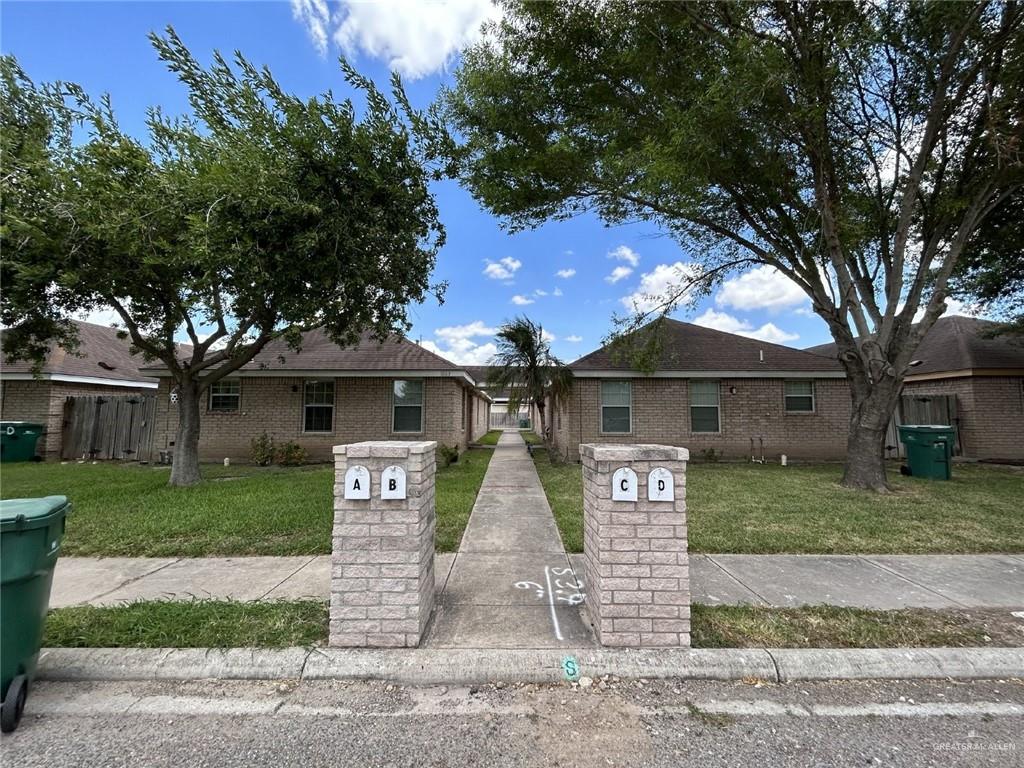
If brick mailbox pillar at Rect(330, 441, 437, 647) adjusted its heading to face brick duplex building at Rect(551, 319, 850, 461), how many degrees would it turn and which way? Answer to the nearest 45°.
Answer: approximately 135° to its left

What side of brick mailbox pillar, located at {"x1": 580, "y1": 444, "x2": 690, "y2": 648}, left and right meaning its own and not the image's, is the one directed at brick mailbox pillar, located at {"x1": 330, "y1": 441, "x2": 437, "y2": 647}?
right

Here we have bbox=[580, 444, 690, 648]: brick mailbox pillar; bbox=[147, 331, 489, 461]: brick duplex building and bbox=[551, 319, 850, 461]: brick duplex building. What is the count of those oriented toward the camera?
3

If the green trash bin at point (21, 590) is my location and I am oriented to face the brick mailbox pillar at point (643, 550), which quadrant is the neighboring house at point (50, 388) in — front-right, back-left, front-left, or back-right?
back-left

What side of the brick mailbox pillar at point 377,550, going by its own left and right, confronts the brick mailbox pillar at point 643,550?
left

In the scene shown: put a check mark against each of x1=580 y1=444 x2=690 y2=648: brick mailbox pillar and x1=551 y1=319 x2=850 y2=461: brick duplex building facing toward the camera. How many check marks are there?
2

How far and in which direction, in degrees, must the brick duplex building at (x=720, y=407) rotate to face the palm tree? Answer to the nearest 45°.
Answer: approximately 45° to its right

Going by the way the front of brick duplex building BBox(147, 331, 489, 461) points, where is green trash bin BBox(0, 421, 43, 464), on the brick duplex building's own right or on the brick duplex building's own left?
on the brick duplex building's own right

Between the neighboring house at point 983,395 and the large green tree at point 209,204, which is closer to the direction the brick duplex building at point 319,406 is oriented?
the large green tree

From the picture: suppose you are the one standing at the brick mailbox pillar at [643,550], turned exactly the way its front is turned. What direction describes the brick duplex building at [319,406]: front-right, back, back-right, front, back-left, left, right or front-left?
back-right

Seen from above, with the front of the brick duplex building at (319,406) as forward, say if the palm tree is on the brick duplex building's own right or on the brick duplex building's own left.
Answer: on the brick duplex building's own left

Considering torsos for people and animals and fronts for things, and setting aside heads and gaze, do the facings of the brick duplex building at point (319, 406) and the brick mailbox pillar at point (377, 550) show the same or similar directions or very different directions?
same or similar directions

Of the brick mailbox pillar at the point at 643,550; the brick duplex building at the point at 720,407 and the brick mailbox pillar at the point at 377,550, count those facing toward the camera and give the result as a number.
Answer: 3

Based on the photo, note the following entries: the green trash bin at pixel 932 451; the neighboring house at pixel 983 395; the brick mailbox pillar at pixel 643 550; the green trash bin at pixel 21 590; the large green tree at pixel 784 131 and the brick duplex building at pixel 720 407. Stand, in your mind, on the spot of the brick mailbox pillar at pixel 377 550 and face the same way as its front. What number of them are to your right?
1

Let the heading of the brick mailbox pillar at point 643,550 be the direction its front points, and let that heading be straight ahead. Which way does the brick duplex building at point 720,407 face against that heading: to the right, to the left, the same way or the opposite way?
the same way

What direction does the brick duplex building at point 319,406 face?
toward the camera

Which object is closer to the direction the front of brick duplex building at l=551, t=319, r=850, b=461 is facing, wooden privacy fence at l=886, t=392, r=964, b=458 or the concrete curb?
the concrete curb

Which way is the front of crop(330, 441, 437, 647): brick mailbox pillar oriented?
toward the camera

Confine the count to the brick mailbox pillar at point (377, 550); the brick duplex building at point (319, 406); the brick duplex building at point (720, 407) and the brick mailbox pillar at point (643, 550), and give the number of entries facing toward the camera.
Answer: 4
